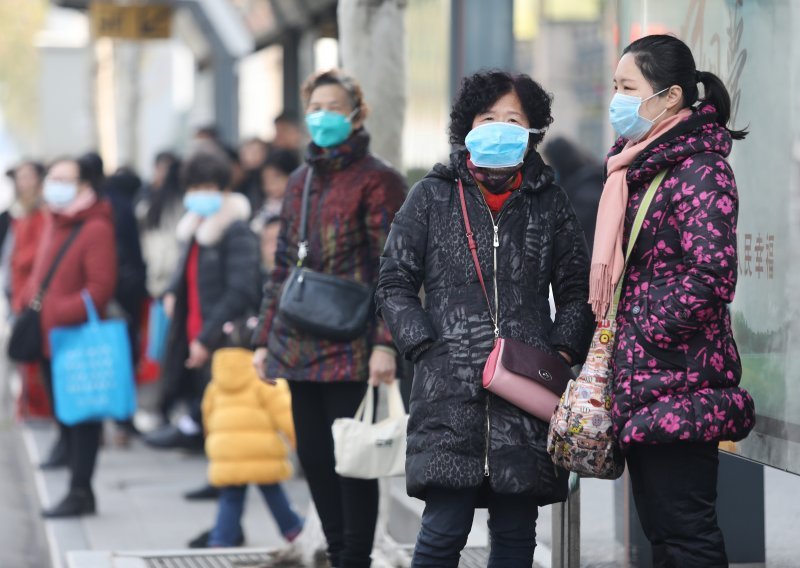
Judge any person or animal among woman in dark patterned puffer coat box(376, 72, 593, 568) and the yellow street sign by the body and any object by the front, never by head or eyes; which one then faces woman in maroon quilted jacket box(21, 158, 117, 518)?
the yellow street sign

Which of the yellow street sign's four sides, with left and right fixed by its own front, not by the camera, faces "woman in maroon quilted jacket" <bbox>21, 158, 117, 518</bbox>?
front

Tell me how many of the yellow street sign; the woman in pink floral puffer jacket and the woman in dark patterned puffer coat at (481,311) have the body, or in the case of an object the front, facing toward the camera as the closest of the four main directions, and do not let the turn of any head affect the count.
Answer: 2

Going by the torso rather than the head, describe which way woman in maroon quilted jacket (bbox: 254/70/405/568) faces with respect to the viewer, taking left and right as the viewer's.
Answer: facing the viewer and to the left of the viewer

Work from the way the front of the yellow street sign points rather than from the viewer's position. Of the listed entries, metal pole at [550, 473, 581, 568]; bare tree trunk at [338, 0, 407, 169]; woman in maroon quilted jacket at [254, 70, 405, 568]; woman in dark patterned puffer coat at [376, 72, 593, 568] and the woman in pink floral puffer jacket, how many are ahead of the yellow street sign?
5

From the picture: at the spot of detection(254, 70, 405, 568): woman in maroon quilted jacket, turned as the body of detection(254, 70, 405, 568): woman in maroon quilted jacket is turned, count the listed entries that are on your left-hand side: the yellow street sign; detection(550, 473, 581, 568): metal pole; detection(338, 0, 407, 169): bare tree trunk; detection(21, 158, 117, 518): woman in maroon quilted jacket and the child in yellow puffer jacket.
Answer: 1

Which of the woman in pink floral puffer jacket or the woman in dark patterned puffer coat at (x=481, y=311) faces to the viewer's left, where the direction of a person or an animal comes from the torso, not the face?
the woman in pink floral puffer jacket

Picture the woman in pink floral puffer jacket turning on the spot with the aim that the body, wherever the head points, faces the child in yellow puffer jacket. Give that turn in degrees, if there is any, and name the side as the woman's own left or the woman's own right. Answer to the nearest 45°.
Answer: approximately 45° to the woman's own right

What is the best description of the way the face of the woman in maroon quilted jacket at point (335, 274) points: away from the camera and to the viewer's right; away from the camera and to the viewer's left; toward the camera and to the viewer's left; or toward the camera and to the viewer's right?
toward the camera and to the viewer's left

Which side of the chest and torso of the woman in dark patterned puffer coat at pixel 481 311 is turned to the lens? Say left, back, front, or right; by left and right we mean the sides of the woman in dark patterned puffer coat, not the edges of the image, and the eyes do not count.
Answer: front

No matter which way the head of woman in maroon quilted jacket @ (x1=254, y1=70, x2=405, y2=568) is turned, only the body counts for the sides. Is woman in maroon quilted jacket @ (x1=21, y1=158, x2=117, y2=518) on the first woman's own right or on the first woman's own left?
on the first woman's own right

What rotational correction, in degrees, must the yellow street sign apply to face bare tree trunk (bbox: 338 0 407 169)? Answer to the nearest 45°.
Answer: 0° — it already faces it

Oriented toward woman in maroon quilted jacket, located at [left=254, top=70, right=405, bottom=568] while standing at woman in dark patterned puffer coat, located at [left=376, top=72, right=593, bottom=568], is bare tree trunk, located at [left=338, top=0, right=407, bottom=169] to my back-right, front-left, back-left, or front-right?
front-right

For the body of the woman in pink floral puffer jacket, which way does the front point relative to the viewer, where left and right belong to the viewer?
facing to the left of the viewer
